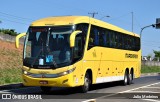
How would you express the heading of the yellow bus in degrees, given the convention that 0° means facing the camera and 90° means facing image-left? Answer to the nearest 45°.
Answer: approximately 45°
